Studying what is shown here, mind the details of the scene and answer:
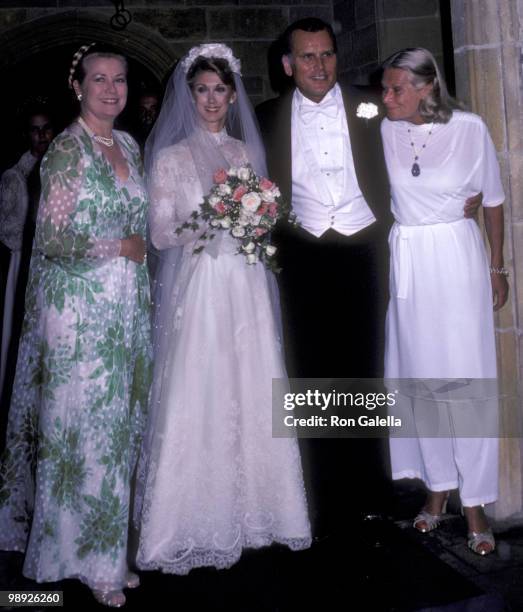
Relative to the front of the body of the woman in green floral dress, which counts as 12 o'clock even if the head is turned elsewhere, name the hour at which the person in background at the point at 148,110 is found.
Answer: The person in background is roughly at 8 o'clock from the woman in green floral dress.

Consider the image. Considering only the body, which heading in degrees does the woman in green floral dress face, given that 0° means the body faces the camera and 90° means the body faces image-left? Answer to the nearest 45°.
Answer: approximately 315°

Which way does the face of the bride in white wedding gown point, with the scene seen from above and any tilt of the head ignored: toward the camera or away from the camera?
toward the camera

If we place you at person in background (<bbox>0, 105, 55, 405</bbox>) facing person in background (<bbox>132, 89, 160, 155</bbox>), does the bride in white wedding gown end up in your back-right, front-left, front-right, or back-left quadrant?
front-right

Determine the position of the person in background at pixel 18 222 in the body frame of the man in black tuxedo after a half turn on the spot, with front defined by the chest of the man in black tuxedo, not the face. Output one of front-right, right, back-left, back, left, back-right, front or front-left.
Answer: front-left

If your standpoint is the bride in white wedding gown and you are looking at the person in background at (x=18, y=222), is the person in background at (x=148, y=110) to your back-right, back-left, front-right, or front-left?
front-right

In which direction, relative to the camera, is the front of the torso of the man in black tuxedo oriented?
toward the camera

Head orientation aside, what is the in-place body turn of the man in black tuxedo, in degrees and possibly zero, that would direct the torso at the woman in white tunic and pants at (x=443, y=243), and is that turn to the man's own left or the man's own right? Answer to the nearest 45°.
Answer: approximately 90° to the man's own left
